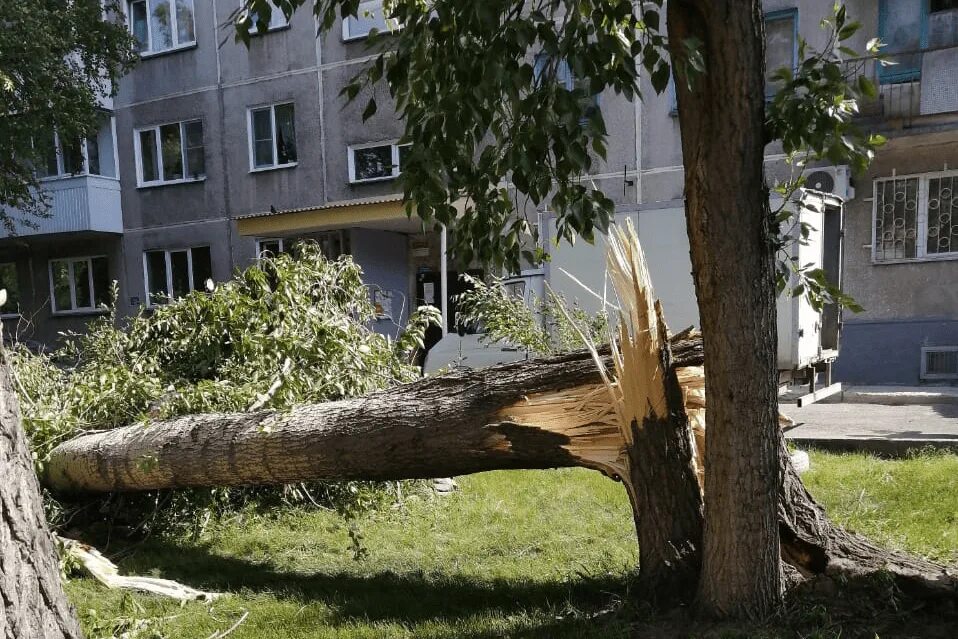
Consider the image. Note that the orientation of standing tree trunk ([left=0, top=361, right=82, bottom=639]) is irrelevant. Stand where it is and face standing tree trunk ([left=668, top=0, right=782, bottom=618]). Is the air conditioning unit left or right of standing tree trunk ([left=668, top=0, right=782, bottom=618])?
left

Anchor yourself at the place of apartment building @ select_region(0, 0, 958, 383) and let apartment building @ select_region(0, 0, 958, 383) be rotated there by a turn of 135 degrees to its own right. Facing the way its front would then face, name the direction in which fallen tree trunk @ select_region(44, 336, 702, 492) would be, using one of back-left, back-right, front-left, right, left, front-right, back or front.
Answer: back

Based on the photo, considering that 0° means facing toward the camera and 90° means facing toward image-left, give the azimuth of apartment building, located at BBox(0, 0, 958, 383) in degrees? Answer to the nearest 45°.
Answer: approximately 45°

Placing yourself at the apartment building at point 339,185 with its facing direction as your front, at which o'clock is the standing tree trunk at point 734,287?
The standing tree trunk is roughly at 10 o'clock from the apartment building.
